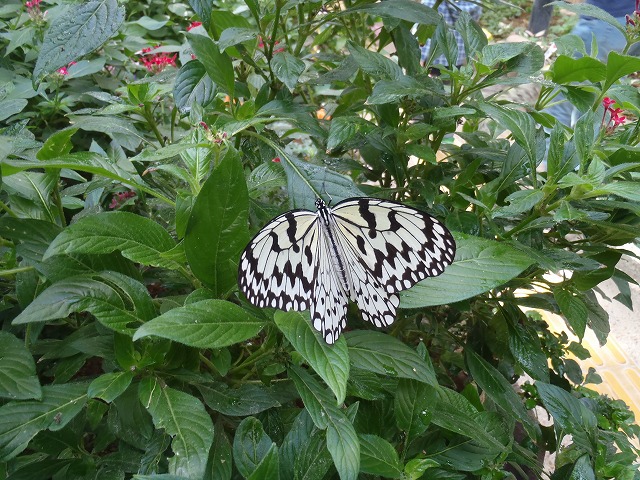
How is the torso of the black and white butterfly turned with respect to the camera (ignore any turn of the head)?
away from the camera

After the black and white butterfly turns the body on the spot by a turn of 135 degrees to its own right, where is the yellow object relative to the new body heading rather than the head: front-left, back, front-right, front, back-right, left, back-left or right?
left
